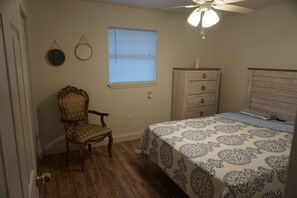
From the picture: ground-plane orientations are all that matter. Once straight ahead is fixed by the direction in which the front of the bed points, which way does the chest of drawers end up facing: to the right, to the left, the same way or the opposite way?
to the left

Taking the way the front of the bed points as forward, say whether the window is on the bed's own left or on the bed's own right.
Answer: on the bed's own right

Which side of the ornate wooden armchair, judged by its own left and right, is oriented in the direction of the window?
left

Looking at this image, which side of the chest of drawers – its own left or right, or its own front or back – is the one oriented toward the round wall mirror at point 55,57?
right

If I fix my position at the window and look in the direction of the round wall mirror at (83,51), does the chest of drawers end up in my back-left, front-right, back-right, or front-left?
back-left

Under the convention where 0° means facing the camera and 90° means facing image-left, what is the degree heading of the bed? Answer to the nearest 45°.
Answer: approximately 45°
